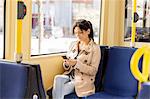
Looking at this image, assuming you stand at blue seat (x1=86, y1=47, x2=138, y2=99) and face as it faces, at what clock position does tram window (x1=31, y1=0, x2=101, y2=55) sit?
The tram window is roughly at 2 o'clock from the blue seat.

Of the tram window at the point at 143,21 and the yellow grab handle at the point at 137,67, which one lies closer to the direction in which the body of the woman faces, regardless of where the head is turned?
the yellow grab handle

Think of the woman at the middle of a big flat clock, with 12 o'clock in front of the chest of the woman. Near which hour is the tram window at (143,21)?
The tram window is roughly at 6 o'clock from the woman.

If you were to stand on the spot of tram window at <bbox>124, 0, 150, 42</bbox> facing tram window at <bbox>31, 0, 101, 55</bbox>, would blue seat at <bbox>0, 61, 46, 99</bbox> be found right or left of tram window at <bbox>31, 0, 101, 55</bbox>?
left

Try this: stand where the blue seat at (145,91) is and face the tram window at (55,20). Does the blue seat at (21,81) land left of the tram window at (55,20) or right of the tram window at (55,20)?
left

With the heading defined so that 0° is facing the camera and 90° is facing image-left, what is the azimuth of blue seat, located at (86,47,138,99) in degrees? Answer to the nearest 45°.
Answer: approximately 45°

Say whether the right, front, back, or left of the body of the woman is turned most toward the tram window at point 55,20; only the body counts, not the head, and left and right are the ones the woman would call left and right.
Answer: right

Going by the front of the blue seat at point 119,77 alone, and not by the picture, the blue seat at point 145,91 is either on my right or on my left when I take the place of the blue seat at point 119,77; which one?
on my left

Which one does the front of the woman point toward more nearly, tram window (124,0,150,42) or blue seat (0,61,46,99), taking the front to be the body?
the blue seat

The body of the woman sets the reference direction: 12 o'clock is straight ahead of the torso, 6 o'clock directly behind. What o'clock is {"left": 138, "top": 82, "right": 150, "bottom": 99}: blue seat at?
The blue seat is roughly at 10 o'clock from the woman.
